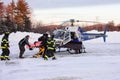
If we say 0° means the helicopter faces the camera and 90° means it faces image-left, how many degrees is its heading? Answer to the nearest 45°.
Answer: approximately 45°

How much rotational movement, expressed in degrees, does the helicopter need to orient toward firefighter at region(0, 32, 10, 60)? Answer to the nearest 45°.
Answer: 0° — it already faces them
